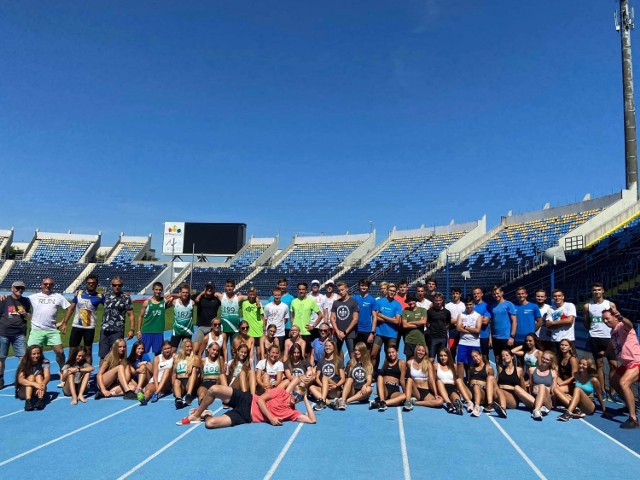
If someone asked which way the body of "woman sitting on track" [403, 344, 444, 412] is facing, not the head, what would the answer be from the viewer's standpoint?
toward the camera

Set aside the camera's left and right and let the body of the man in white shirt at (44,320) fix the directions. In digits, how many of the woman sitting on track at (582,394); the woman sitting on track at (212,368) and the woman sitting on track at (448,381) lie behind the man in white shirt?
0

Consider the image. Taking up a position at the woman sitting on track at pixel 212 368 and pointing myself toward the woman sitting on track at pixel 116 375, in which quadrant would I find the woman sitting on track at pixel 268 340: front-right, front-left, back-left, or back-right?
back-right

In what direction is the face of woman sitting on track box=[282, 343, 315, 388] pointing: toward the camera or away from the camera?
toward the camera

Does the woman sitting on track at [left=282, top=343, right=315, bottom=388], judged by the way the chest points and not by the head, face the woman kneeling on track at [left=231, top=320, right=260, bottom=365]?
no

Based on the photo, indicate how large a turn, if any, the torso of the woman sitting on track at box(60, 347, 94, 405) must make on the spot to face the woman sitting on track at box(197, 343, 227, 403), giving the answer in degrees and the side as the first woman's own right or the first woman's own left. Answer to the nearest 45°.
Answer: approximately 45° to the first woman's own left

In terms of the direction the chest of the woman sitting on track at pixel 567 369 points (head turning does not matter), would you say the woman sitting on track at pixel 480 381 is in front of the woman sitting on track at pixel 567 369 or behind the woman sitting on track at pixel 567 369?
in front

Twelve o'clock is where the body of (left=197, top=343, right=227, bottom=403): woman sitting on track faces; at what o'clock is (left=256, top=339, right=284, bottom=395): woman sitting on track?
(left=256, top=339, right=284, bottom=395): woman sitting on track is roughly at 10 o'clock from (left=197, top=343, right=227, bottom=403): woman sitting on track.

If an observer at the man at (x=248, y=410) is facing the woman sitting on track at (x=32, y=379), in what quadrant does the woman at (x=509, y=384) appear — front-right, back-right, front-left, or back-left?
back-right

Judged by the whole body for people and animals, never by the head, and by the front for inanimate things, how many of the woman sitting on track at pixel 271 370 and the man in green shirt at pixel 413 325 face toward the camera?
2

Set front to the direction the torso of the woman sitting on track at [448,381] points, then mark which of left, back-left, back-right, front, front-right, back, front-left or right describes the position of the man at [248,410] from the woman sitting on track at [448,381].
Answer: front-right

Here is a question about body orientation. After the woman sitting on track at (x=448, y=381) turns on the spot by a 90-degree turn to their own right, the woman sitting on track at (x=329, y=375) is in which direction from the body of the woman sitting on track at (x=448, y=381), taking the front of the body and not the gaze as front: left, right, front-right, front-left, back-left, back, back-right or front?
front

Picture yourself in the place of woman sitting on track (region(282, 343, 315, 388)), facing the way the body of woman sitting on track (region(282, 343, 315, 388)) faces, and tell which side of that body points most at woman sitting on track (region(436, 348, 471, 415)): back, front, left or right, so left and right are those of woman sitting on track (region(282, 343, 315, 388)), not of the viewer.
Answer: left

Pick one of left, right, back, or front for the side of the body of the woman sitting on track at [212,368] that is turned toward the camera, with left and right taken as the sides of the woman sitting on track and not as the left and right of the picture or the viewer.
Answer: front

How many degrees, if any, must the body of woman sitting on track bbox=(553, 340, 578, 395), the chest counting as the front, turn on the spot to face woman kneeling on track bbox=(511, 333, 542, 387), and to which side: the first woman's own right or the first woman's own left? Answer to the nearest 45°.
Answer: approximately 45° to the first woman's own right

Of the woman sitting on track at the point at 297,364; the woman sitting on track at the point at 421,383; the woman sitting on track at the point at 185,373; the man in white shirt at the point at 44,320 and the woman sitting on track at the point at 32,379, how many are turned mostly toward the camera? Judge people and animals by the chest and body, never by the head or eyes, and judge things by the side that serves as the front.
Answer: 5

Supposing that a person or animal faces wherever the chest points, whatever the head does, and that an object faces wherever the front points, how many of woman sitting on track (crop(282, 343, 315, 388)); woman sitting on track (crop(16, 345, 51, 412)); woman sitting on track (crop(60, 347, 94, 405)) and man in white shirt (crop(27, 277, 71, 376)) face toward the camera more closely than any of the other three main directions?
4

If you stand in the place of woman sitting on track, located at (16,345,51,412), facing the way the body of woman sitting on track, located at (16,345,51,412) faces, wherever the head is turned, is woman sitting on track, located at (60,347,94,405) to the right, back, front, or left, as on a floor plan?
left
